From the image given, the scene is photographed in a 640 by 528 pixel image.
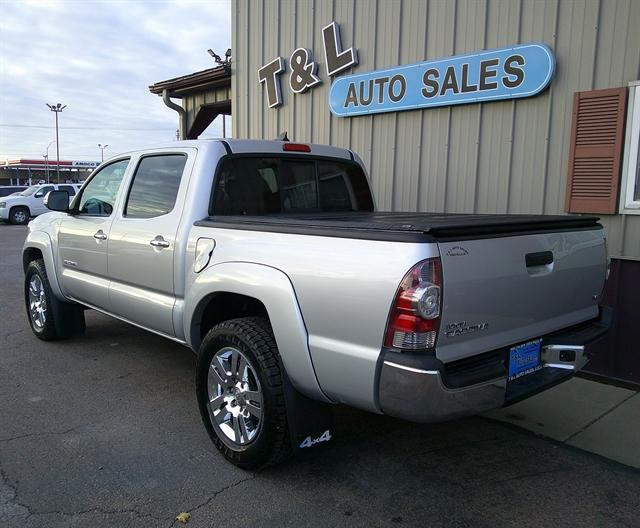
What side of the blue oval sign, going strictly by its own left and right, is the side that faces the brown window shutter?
left

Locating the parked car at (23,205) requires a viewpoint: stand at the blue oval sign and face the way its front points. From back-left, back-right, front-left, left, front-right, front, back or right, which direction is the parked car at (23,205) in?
right

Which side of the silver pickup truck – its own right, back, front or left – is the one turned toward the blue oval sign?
right

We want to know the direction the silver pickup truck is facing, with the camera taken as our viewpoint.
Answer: facing away from the viewer and to the left of the viewer

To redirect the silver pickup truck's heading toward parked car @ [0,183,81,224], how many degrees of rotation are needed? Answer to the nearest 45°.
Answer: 0° — it already faces it

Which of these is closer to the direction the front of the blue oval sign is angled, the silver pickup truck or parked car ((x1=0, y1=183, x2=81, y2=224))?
the silver pickup truck

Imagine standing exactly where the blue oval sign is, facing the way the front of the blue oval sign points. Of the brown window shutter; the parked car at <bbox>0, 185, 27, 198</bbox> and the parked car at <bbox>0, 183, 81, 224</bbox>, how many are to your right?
2

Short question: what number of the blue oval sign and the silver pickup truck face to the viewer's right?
0

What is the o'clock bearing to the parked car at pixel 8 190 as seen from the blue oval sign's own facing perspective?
The parked car is roughly at 3 o'clock from the blue oval sign.

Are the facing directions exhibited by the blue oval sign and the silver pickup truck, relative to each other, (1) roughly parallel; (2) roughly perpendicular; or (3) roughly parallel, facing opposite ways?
roughly perpendicular

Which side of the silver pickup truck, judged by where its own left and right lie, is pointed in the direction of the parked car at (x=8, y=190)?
front
